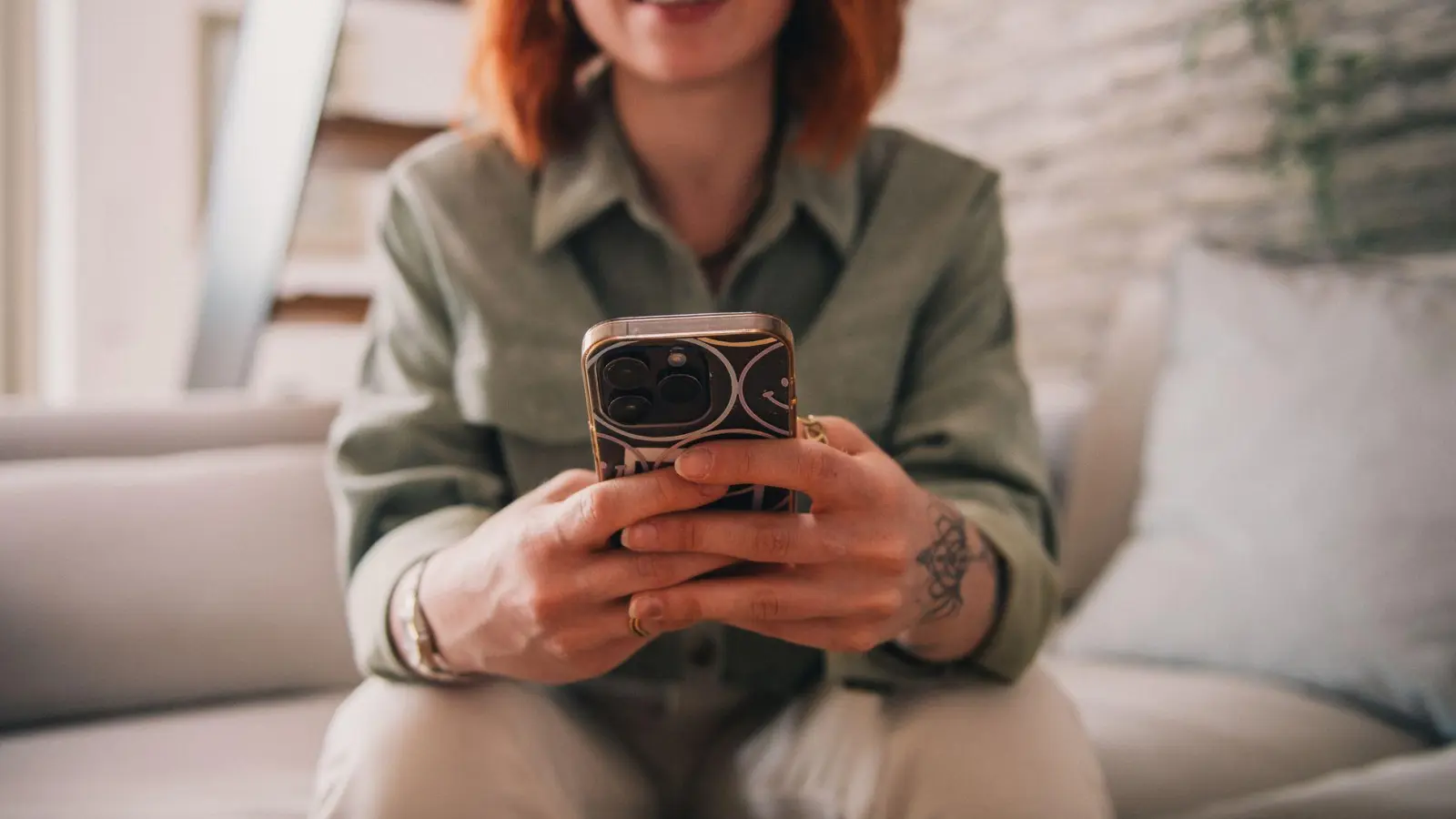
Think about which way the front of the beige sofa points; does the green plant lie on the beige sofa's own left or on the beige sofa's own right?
on the beige sofa's own left

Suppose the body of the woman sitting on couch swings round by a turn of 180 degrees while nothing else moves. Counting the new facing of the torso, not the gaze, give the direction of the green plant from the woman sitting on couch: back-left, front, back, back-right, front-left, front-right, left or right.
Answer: front-right

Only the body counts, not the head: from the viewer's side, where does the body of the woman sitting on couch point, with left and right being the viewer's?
facing the viewer

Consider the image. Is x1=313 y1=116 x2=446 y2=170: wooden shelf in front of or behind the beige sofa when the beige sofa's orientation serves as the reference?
behind

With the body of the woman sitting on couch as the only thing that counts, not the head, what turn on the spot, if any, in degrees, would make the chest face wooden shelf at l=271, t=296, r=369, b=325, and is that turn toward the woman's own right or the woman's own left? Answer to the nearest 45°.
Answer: approximately 135° to the woman's own right

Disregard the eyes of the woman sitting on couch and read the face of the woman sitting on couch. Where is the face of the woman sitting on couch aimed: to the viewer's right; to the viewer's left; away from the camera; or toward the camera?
toward the camera

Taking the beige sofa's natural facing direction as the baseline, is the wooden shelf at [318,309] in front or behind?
behind

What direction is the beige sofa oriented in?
toward the camera
